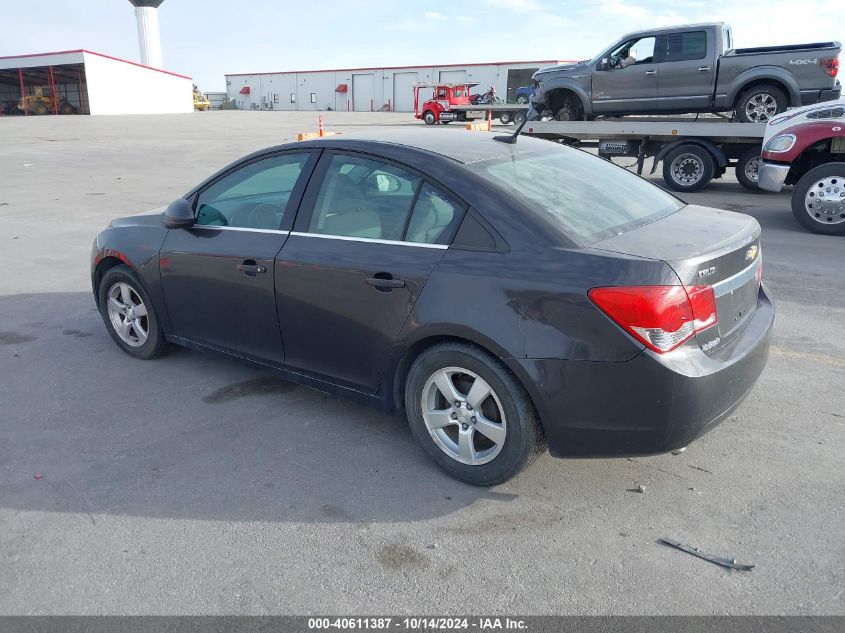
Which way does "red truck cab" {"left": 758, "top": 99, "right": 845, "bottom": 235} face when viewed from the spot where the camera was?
facing to the left of the viewer

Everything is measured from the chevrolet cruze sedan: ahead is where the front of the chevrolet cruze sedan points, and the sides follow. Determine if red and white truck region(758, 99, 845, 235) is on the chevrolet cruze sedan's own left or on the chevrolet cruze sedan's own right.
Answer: on the chevrolet cruze sedan's own right

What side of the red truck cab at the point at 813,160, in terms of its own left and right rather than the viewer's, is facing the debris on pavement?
left

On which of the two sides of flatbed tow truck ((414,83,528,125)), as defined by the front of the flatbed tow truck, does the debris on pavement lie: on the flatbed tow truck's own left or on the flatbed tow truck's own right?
on the flatbed tow truck's own left

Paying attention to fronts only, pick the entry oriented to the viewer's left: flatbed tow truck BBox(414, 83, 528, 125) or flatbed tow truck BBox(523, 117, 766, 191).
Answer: flatbed tow truck BBox(414, 83, 528, 125)

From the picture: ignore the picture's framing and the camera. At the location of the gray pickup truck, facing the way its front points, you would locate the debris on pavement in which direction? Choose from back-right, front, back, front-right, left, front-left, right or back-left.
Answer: left

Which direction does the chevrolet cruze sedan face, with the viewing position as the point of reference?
facing away from the viewer and to the left of the viewer

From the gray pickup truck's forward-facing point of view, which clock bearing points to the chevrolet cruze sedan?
The chevrolet cruze sedan is roughly at 9 o'clock from the gray pickup truck.

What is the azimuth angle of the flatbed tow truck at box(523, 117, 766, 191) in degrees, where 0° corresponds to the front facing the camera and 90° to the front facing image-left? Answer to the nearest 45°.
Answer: approximately 270°

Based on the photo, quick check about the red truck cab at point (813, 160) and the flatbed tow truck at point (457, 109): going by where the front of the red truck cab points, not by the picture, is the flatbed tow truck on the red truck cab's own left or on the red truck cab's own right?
on the red truck cab's own right

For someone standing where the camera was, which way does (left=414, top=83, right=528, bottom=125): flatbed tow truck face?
facing to the left of the viewer

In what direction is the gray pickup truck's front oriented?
to the viewer's left

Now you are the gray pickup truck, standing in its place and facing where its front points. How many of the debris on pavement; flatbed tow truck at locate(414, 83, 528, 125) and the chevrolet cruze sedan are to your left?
2

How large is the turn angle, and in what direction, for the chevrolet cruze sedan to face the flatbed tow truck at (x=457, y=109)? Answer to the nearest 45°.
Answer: approximately 45° to its right

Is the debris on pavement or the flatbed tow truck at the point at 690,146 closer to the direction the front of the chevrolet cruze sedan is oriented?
the flatbed tow truck

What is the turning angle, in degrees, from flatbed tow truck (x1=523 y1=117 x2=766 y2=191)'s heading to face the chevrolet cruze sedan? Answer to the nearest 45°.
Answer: approximately 90° to its right

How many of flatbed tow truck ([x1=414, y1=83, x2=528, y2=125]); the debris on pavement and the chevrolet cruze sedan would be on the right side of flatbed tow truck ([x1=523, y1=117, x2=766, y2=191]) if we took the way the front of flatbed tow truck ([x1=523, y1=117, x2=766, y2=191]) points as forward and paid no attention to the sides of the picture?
2
